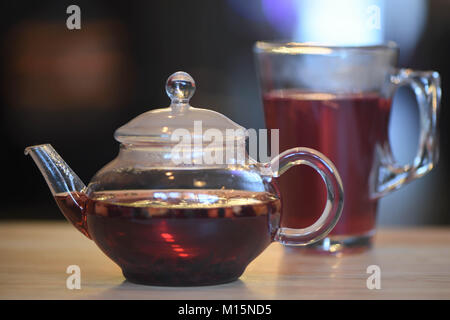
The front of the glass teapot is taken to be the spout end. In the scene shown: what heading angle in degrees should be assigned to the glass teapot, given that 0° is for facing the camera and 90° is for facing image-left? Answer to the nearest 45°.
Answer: approximately 90°
